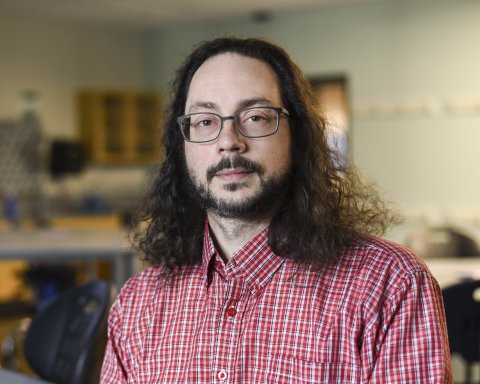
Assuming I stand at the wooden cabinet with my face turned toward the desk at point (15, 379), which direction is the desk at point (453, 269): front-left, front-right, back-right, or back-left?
front-left

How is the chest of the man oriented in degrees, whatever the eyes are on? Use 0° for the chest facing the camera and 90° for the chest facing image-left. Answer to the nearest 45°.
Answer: approximately 45°

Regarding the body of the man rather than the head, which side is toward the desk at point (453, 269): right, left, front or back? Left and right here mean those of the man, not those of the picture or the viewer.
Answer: back

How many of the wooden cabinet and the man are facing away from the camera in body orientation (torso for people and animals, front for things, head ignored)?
0

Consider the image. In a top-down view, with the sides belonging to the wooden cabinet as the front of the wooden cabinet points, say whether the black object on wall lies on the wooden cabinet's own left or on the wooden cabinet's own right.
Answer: on the wooden cabinet's own right

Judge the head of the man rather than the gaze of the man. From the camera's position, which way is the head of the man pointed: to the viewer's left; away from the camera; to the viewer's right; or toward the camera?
toward the camera

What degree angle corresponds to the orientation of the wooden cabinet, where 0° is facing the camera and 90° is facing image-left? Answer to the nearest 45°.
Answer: approximately 315°
